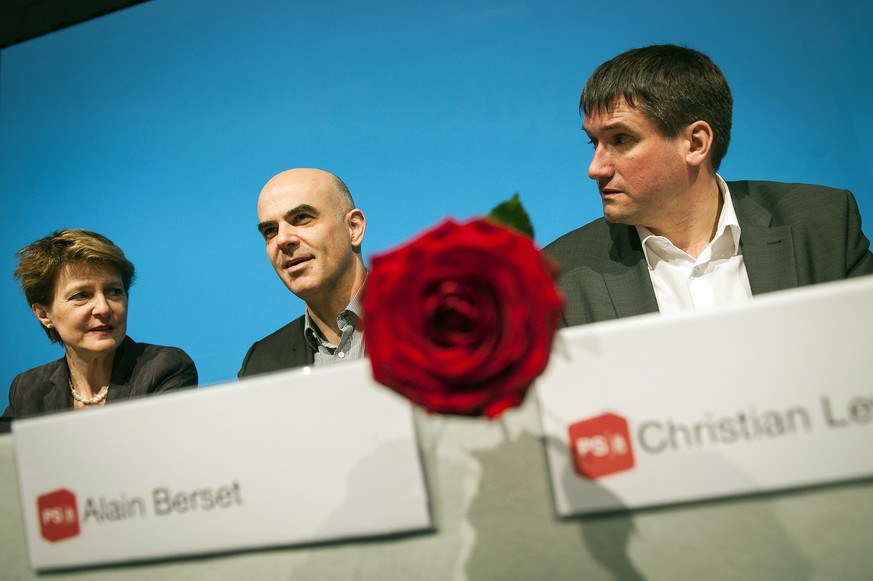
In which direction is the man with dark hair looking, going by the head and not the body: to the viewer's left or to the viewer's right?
to the viewer's left

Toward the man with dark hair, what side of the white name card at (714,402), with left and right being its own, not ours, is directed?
back

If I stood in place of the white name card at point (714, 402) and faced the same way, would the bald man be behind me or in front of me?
behind

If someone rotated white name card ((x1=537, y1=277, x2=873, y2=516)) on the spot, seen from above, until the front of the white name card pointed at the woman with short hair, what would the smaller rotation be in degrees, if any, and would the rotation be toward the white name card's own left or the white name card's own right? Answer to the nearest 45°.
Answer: approximately 135° to the white name card's own right

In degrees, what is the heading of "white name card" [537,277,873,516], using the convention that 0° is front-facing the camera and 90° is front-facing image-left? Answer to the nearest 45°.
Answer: approximately 0°

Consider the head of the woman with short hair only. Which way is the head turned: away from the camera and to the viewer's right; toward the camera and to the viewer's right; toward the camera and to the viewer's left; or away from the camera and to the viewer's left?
toward the camera and to the viewer's right
